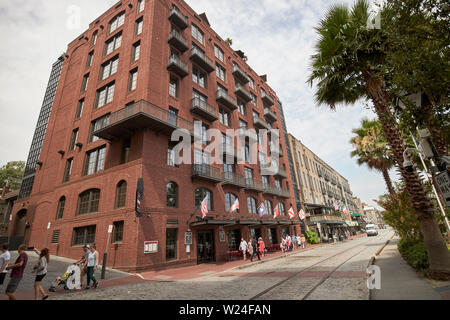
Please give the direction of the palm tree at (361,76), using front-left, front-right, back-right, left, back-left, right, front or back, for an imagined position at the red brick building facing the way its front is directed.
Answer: front

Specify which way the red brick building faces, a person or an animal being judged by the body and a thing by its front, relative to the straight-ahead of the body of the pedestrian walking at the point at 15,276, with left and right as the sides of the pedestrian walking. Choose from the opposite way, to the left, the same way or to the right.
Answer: to the left

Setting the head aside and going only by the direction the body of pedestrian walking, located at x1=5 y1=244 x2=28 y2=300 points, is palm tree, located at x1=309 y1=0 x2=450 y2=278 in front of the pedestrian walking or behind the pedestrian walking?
behind

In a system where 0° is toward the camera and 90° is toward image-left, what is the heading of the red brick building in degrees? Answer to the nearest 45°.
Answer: approximately 315°

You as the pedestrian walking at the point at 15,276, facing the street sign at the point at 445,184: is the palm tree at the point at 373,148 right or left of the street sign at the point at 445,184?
left

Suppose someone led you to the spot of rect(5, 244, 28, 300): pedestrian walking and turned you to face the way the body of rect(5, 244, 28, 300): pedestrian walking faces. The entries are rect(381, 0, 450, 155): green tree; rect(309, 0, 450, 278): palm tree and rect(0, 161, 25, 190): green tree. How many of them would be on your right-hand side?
1

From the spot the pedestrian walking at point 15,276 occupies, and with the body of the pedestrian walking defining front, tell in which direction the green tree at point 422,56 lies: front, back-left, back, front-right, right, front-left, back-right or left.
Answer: back-left

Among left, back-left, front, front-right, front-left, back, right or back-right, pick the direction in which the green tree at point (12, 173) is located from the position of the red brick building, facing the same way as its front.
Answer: back
